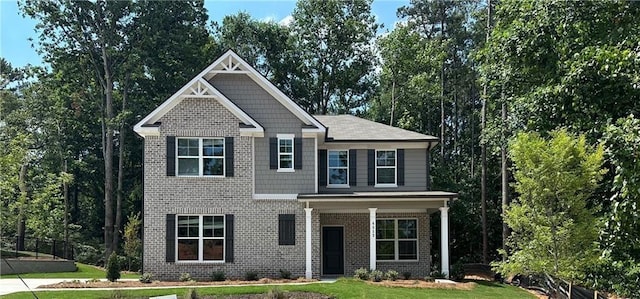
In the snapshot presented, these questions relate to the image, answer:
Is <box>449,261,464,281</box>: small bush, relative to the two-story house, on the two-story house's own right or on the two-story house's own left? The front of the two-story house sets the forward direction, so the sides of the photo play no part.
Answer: on the two-story house's own left

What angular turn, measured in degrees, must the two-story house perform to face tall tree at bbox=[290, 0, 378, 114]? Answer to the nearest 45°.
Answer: approximately 180°

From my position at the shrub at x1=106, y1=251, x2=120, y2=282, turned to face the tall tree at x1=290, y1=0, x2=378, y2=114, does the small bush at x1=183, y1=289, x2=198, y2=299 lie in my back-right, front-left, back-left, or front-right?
back-right

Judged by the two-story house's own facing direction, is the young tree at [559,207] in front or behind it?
in front

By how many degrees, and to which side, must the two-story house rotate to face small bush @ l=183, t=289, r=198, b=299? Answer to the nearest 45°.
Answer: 0° — it already faces it

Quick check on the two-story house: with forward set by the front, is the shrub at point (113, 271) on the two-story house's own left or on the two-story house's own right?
on the two-story house's own right

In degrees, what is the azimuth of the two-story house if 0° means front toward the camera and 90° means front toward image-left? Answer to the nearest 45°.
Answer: approximately 0°
